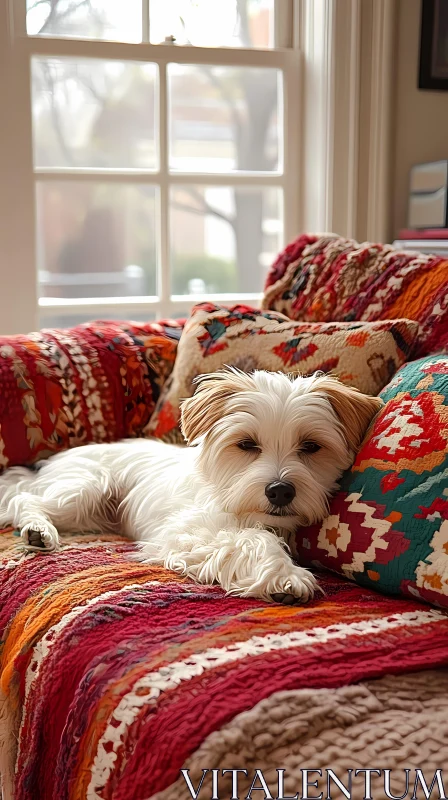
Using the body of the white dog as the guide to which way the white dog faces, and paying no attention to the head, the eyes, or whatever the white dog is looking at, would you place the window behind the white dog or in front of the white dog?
behind

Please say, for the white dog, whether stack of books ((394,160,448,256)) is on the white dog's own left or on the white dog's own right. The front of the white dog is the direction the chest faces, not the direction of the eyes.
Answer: on the white dog's own left

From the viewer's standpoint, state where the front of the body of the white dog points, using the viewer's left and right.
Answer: facing the viewer and to the right of the viewer
